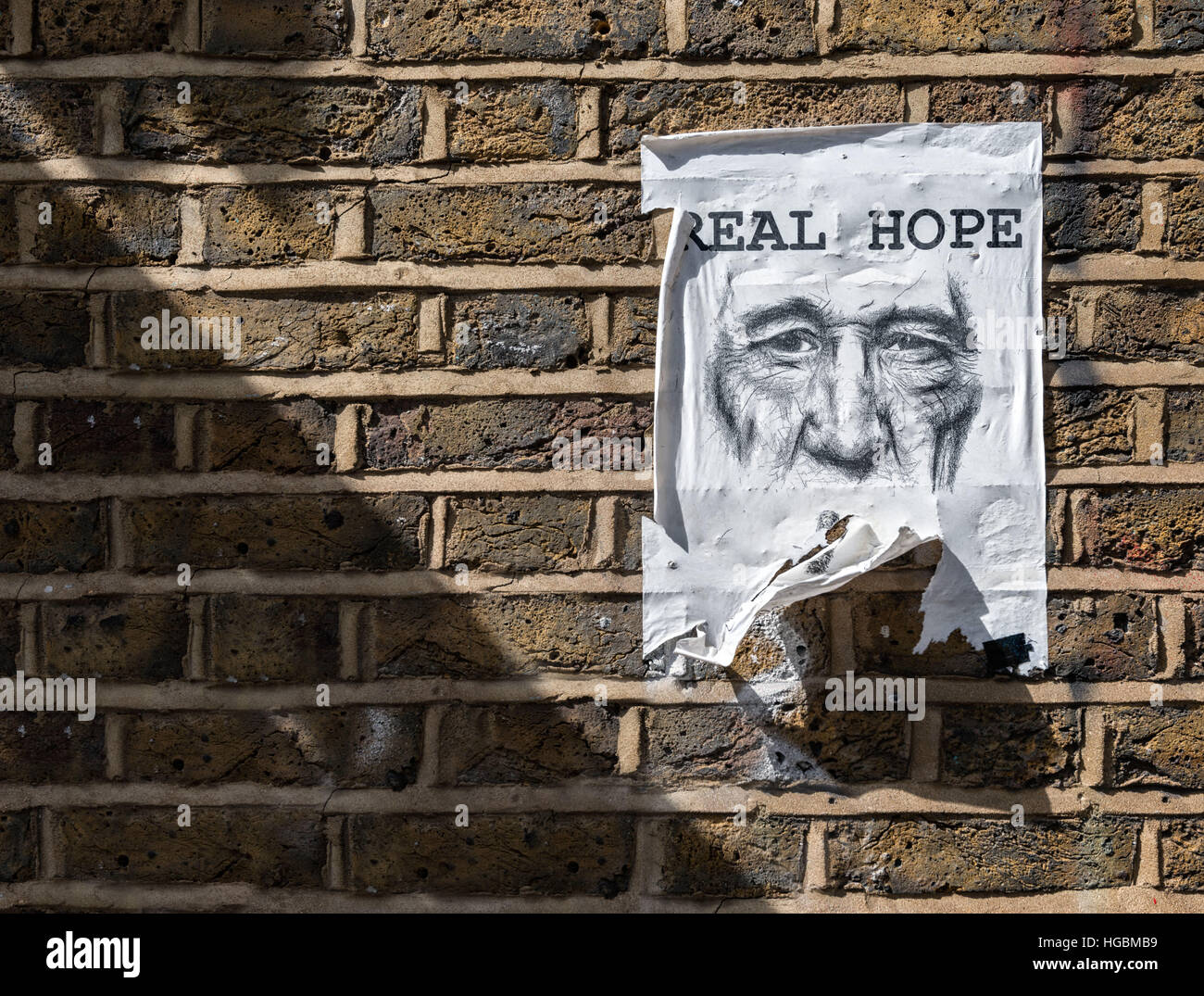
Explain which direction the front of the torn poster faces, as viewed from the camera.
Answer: facing the viewer
